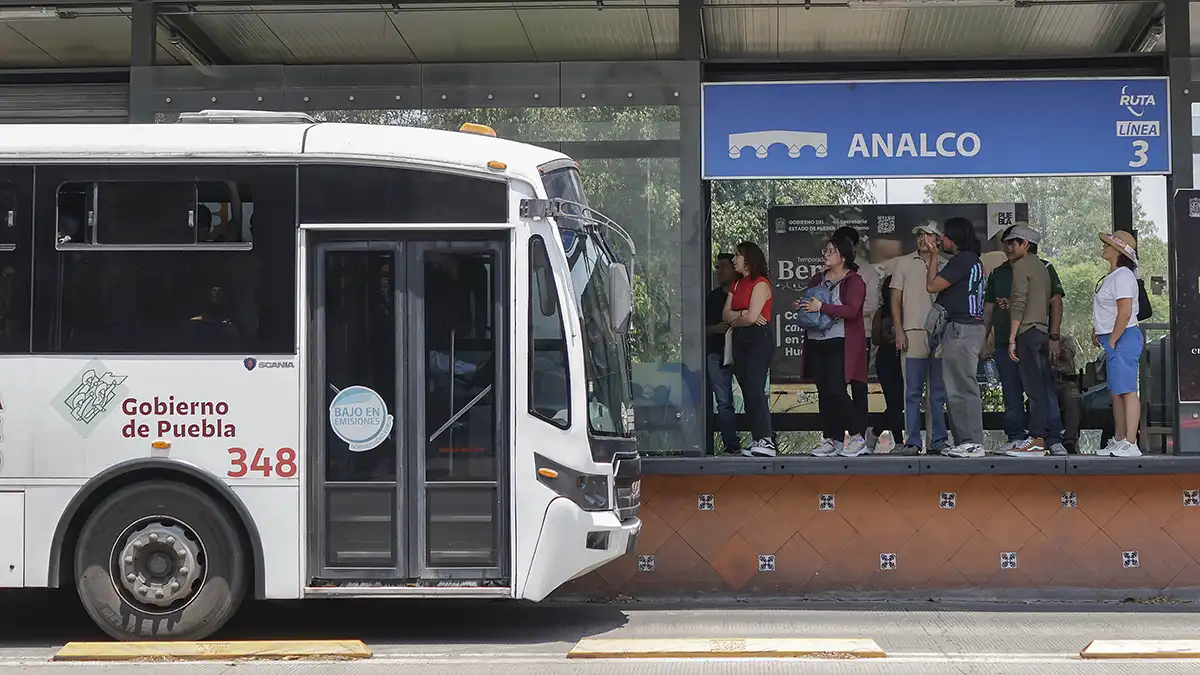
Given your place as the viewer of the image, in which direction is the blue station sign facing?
facing the viewer

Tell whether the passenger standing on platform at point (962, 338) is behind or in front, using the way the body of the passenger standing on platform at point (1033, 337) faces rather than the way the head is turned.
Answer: in front

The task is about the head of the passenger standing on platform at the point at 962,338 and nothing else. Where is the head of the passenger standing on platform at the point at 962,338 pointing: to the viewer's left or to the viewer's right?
to the viewer's left

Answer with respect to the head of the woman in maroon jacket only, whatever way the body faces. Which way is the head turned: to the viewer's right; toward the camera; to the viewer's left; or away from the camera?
to the viewer's left

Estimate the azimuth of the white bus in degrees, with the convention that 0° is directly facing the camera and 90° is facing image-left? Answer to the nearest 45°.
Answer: approximately 270°

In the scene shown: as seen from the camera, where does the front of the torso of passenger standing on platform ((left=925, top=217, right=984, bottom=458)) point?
to the viewer's left

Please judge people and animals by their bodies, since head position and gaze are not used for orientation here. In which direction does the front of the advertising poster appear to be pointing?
toward the camera

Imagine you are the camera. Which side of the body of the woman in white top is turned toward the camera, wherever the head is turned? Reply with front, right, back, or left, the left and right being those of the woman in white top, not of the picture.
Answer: left

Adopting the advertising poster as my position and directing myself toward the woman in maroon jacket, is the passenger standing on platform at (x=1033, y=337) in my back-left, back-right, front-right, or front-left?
front-left
